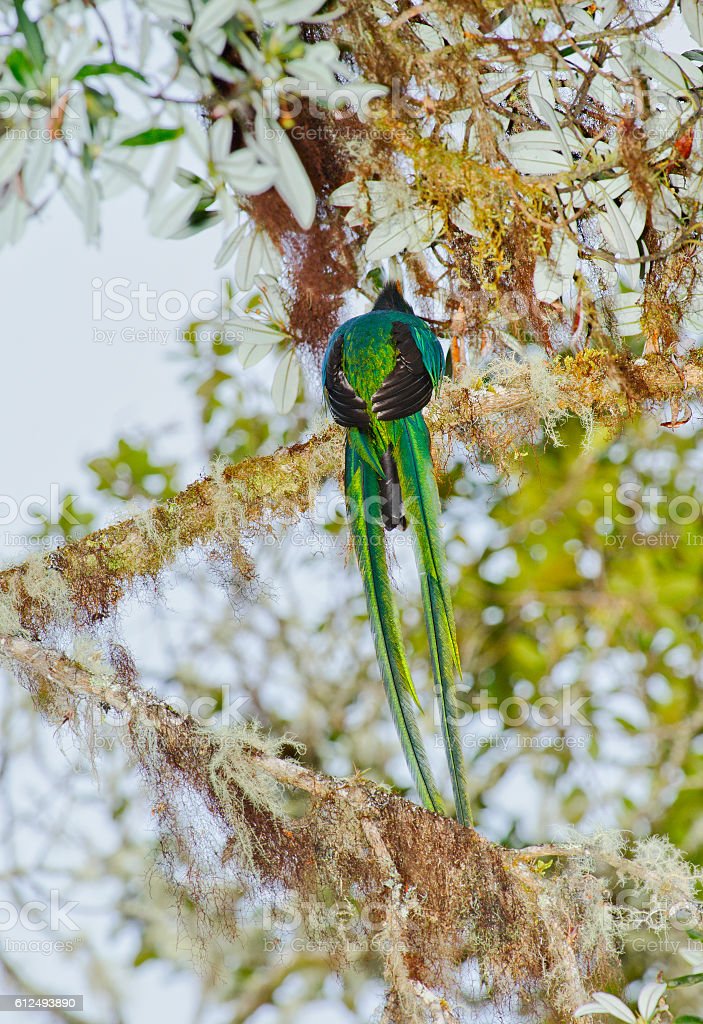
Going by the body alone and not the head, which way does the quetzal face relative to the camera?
away from the camera
